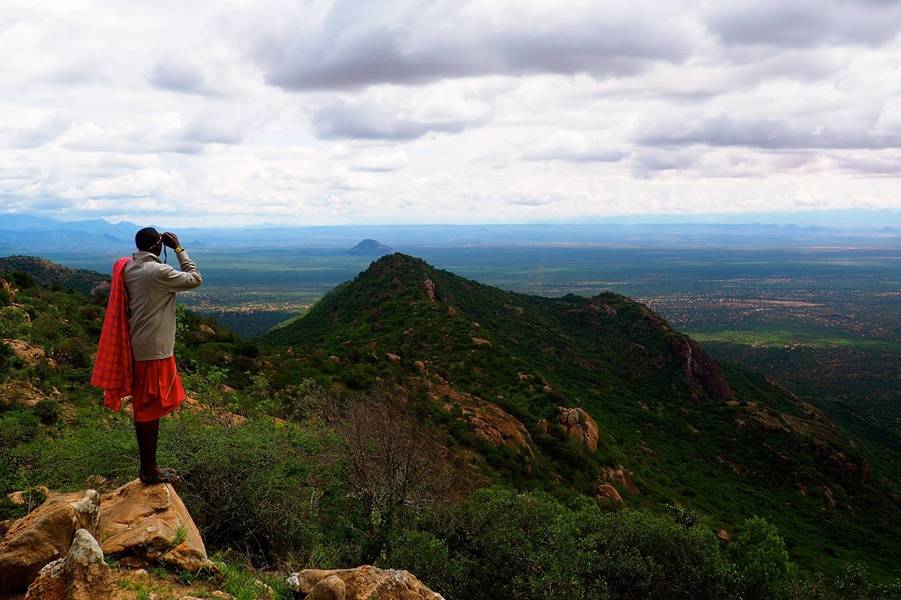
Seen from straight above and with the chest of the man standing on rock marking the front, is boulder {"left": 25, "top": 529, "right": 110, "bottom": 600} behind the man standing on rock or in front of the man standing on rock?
behind

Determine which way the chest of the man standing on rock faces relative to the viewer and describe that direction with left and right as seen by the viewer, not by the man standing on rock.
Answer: facing away from the viewer and to the right of the viewer

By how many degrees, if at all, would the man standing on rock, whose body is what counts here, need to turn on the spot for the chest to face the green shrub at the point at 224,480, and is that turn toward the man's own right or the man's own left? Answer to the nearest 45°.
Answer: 0° — they already face it

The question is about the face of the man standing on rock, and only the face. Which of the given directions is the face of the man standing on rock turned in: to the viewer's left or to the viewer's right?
to the viewer's right

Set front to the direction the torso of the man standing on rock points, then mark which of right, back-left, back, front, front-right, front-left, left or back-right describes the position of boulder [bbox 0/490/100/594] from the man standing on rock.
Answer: back

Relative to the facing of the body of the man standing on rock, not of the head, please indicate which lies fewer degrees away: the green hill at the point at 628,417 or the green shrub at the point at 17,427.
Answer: the green hill

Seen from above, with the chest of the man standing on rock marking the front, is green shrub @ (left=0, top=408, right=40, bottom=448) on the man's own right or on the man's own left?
on the man's own left
